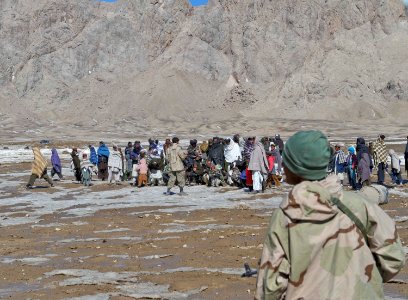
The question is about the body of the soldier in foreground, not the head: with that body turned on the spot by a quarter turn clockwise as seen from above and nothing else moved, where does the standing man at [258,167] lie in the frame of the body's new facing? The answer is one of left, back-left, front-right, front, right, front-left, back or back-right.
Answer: front-left

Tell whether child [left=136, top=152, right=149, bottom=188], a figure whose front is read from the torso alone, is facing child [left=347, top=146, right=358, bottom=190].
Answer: no

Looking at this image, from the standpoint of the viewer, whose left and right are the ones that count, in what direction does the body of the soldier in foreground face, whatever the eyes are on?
facing away from the viewer and to the left of the viewer

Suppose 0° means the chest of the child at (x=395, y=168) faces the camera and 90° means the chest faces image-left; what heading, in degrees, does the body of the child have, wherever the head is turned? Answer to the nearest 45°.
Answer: approximately 90°

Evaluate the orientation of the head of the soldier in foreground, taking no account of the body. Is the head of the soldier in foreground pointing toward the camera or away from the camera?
away from the camera

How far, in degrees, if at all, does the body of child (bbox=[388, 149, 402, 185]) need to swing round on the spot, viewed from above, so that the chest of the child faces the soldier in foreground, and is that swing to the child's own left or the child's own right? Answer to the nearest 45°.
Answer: approximately 90° to the child's own left
